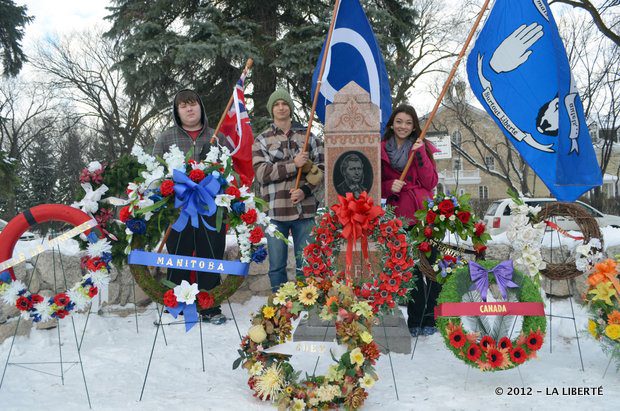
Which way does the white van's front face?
to the viewer's right

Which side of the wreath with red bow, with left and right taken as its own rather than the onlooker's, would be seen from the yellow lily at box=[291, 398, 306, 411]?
front

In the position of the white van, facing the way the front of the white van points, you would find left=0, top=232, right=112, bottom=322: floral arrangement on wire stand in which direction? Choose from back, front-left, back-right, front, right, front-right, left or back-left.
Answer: right

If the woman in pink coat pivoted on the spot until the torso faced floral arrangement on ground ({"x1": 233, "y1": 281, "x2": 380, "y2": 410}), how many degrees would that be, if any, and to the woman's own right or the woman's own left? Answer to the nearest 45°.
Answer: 0° — they already face it

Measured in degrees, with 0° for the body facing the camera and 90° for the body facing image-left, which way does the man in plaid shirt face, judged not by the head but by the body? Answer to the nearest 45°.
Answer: approximately 0°

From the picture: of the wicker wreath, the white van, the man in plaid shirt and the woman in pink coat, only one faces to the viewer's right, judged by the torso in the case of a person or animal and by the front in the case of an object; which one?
the white van

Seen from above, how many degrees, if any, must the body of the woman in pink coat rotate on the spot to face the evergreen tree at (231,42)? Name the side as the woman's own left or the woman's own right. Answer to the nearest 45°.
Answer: approximately 135° to the woman's own right
